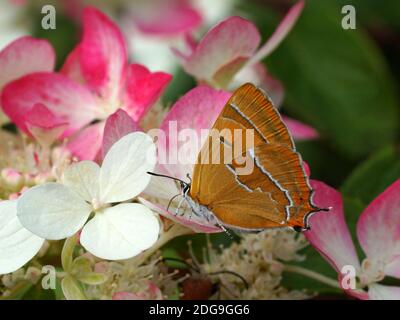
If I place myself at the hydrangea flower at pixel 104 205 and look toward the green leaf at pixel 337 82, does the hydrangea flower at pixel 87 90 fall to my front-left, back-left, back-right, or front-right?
front-left

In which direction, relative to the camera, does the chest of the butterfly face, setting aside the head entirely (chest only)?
to the viewer's left
